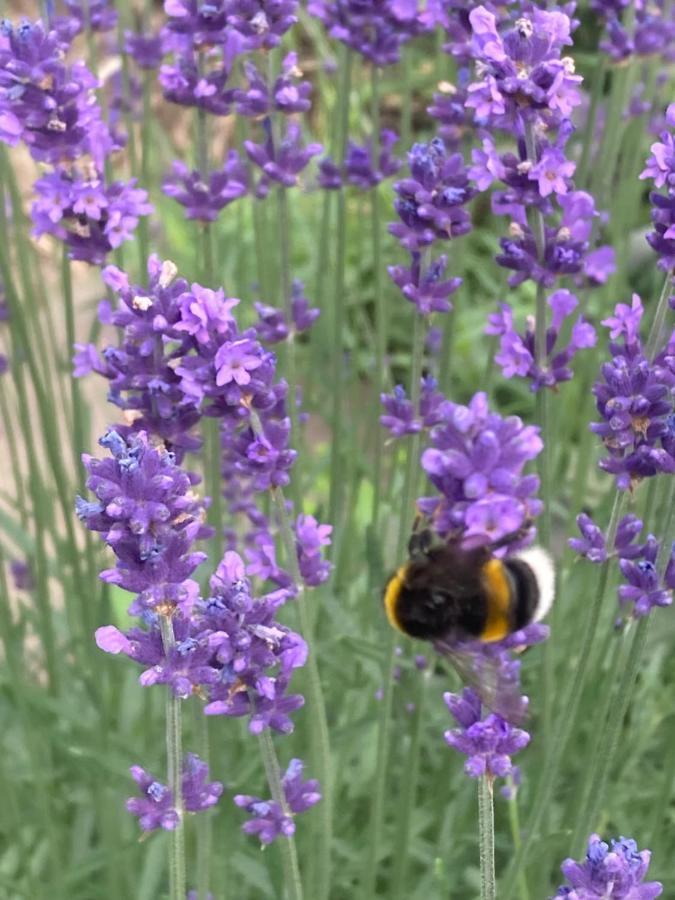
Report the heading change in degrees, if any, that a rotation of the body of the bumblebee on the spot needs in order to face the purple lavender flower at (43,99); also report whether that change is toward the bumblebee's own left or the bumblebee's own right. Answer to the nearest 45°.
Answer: approximately 45° to the bumblebee's own right

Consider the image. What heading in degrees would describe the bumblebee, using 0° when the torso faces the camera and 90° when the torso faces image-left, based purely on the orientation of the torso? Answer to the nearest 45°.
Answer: approximately 90°

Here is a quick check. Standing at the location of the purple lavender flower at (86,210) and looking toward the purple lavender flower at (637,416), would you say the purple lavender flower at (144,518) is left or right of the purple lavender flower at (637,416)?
right
